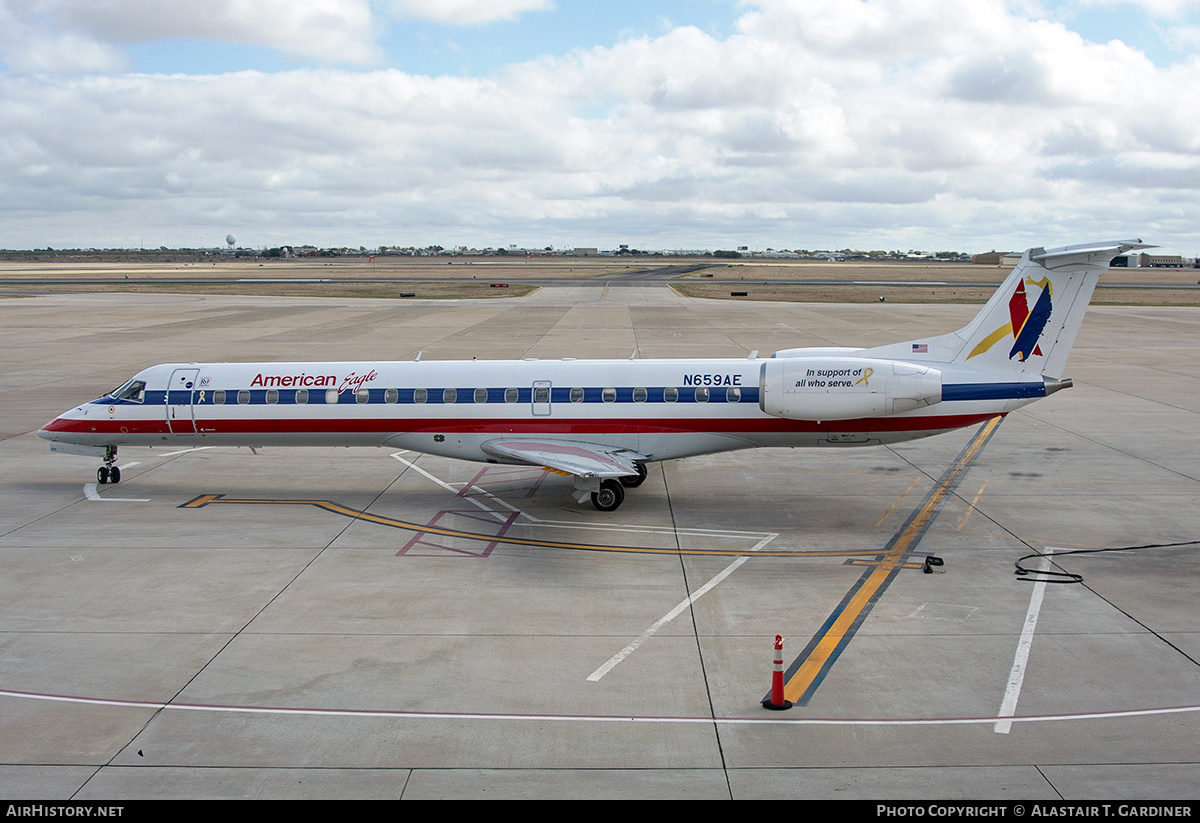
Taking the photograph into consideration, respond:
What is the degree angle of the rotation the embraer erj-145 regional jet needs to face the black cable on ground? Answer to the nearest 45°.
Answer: approximately 135° to its left

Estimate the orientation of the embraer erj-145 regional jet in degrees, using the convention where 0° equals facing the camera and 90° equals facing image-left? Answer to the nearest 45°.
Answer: approximately 90°
